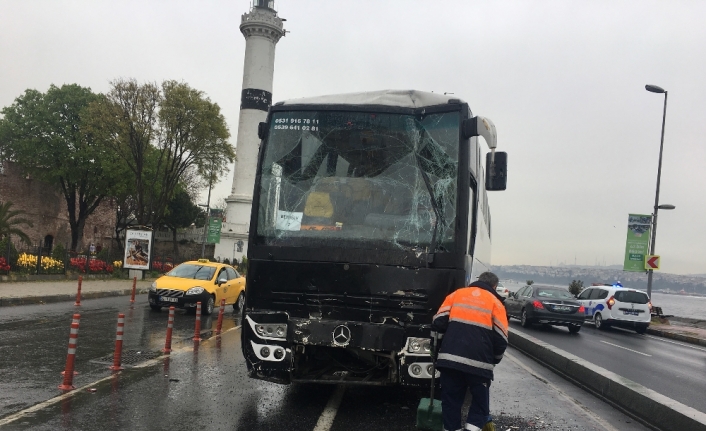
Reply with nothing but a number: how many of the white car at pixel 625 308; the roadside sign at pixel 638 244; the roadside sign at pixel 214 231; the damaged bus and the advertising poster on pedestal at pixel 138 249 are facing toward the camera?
4

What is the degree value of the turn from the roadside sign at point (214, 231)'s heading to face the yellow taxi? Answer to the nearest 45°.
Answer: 0° — it already faces it

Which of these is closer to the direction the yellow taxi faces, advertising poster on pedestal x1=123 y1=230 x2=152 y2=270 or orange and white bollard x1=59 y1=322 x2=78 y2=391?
the orange and white bollard

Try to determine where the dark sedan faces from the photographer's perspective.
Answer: facing away from the viewer and to the left of the viewer

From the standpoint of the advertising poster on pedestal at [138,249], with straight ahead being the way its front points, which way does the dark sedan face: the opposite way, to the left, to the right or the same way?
the opposite way

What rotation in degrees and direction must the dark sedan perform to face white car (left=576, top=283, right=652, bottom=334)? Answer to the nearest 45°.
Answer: approximately 90° to its right

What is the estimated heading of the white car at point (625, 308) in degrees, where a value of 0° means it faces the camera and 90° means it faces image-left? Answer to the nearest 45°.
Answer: approximately 135°

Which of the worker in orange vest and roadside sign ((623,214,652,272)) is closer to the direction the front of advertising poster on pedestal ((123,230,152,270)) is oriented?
the worker in orange vest

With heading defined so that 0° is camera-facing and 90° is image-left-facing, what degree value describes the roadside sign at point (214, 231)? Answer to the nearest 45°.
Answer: approximately 0°

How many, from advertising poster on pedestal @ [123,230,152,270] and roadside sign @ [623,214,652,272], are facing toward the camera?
2
